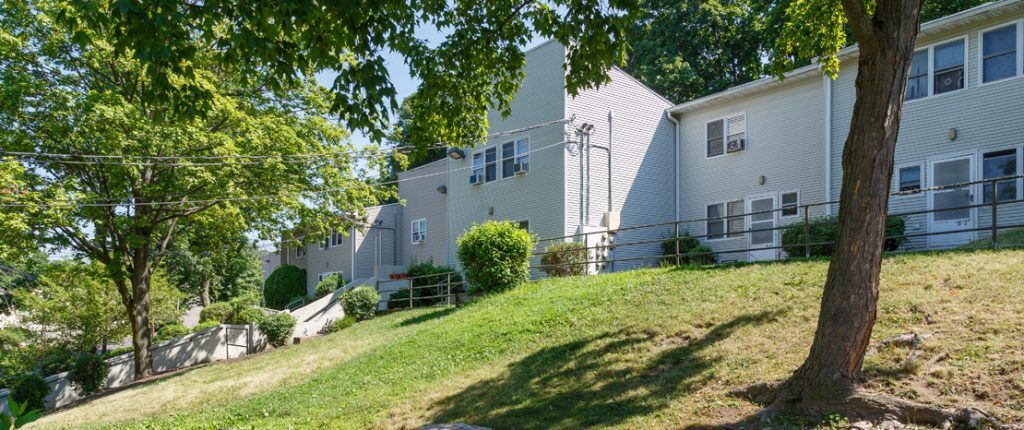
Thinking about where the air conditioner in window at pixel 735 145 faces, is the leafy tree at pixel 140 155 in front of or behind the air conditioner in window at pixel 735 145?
in front

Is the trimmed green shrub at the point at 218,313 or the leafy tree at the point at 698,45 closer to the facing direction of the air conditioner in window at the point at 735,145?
the trimmed green shrub

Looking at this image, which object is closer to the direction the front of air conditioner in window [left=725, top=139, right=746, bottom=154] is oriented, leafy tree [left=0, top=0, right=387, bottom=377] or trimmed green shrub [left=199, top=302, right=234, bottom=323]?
the leafy tree

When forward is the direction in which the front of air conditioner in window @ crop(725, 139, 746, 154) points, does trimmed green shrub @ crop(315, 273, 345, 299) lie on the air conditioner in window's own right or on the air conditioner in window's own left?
on the air conditioner in window's own right

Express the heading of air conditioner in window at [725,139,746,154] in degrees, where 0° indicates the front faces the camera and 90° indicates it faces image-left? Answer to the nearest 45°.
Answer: approximately 45°

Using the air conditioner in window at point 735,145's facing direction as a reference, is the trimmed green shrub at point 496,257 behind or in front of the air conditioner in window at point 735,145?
in front

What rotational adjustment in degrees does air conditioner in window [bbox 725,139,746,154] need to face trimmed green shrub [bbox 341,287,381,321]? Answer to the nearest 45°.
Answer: approximately 45° to its right

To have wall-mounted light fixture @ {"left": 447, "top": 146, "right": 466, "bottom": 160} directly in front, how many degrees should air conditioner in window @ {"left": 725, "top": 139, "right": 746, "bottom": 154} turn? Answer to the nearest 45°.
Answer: approximately 45° to its right

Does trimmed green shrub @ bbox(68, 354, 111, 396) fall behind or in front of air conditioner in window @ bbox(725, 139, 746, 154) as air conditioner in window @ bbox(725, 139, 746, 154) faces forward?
in front

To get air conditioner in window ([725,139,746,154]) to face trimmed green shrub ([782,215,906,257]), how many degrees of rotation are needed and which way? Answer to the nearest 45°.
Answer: approximately 45° to its left
